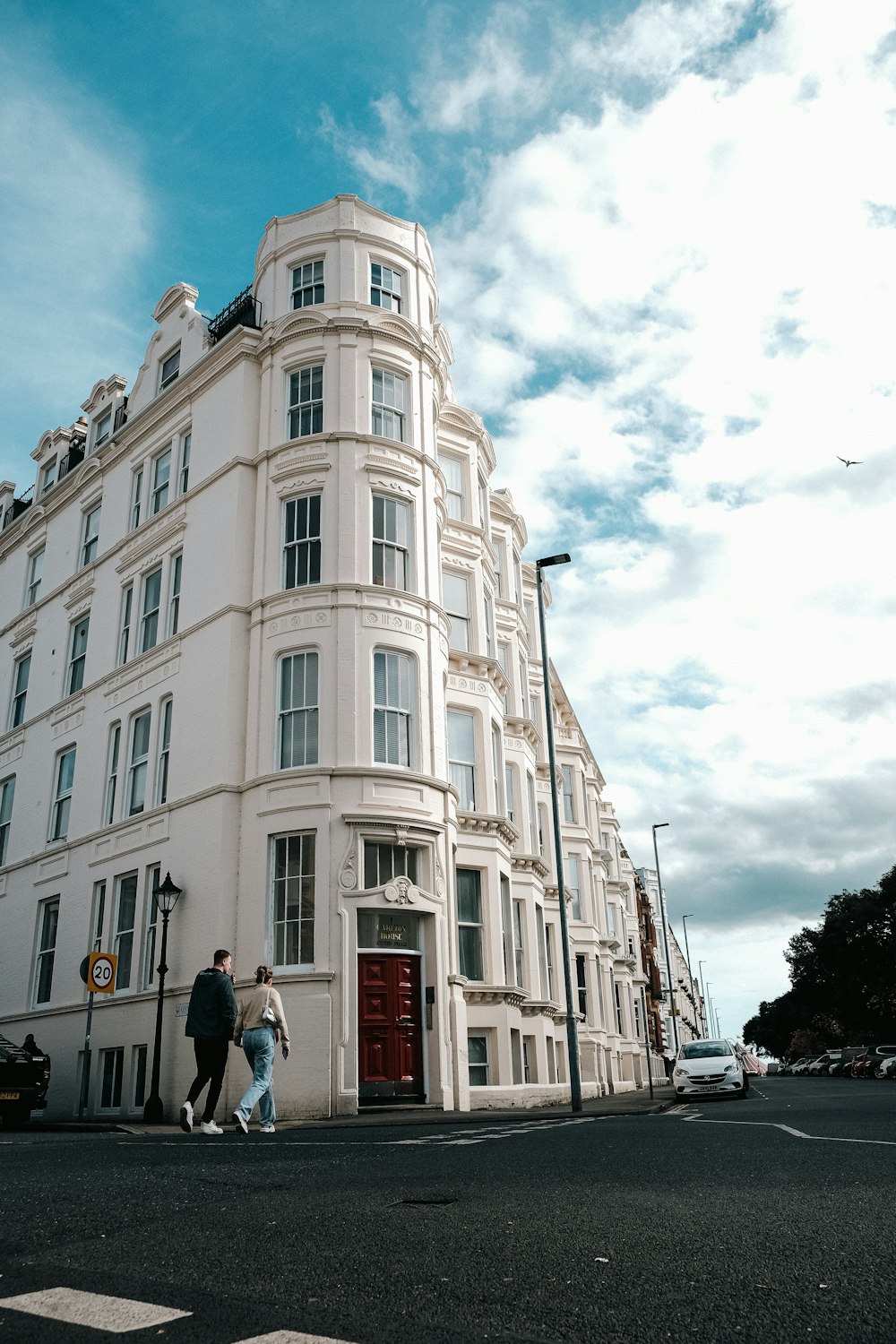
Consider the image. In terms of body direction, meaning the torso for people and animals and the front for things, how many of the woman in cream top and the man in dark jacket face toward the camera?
0

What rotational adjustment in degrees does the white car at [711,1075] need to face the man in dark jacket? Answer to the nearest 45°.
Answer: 0° — it already faces them

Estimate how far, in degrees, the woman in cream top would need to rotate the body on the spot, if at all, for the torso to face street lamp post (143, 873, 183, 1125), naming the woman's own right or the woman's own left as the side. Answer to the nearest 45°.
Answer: approximately 45° to the woman's own left

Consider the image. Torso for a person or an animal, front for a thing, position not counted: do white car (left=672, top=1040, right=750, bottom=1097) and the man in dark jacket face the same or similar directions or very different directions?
very different directions

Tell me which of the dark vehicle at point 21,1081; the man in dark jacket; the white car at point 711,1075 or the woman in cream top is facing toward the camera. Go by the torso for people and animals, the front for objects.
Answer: the white car

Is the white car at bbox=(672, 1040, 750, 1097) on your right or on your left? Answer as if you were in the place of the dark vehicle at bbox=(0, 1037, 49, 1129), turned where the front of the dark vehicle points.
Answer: on your right

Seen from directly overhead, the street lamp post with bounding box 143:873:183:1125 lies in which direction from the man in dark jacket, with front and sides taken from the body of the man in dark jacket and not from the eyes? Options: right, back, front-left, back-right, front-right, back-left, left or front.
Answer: front-left

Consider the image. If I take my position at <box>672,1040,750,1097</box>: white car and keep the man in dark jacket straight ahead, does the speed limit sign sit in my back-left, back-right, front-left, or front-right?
front-right

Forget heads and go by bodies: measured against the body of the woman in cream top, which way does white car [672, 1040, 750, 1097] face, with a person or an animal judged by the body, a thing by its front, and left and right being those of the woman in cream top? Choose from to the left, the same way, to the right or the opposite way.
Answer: the opposite way

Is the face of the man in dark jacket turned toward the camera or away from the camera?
away from the camera
